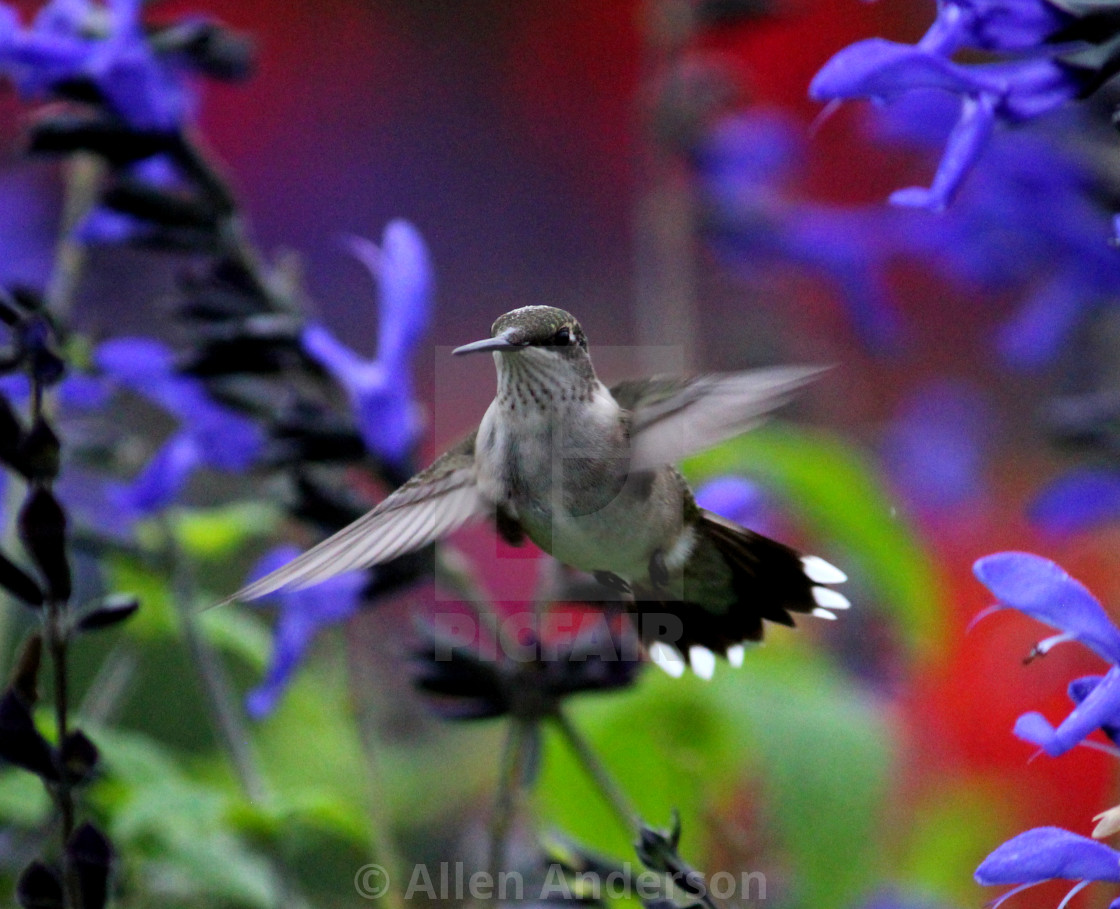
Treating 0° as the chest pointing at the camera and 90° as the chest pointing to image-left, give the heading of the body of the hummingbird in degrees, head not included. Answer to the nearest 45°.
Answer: approximately 45°
